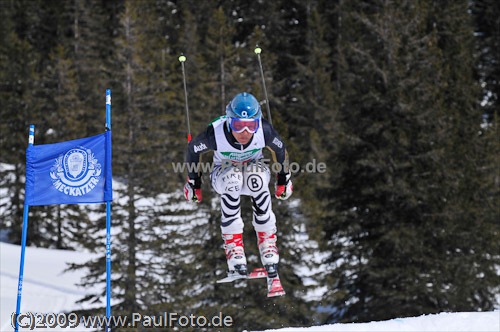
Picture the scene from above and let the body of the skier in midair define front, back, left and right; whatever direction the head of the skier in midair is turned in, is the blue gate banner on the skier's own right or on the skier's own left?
on the skier's own right

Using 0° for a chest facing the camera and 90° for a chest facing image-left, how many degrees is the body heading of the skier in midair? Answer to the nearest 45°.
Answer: approximately 0°
